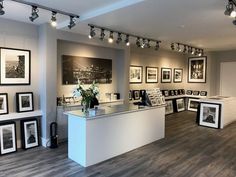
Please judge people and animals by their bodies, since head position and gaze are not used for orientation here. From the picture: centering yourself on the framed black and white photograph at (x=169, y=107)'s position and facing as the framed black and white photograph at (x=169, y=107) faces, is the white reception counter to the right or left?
on its right

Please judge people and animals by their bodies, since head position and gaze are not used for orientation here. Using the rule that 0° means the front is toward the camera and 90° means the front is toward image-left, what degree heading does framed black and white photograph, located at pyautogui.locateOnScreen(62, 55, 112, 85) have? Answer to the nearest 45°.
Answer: approximately 315°

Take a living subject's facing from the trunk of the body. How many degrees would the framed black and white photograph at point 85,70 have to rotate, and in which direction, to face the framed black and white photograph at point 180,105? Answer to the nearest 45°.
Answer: approximately 90° to its left

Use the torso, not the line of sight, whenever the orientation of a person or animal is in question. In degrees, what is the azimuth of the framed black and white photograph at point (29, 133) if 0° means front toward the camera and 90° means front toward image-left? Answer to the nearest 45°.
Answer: approximately 315°

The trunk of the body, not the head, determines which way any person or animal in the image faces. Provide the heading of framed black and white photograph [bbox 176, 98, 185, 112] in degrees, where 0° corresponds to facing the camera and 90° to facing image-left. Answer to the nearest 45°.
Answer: approximately 315°

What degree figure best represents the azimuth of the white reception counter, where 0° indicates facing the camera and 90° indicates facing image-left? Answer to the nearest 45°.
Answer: approximately 315°

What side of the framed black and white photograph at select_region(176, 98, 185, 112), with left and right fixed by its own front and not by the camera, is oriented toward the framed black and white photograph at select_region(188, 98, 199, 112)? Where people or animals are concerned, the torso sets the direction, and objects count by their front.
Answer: left
